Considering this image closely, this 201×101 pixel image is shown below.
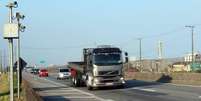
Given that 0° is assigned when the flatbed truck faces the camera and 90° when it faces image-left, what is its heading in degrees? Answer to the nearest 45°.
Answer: approximately 315°
